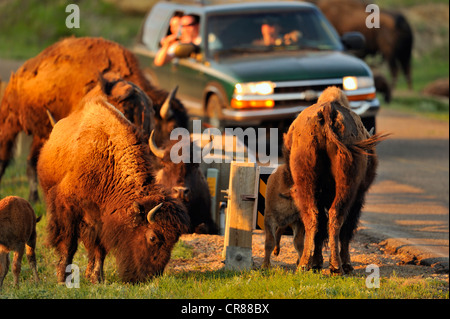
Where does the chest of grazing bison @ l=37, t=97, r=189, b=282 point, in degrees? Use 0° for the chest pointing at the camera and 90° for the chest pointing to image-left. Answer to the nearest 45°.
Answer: approximately 315°

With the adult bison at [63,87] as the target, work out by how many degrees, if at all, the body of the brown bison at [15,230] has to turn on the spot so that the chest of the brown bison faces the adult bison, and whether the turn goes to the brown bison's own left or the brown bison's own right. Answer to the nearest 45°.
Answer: approximately 90° to the brown bison's own right

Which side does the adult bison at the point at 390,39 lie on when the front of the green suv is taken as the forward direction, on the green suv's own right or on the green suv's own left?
on the green suv's own left

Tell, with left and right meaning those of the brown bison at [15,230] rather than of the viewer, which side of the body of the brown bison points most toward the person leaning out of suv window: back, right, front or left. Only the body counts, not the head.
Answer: right

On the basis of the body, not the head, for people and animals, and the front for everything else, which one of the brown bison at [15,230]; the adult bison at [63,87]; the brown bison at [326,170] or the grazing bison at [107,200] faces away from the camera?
the brown bison at [326,170]

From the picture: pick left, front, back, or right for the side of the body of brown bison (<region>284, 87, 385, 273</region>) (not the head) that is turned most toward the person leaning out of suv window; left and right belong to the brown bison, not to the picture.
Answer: front

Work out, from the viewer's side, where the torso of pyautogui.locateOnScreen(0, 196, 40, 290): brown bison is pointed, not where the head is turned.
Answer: to the viewer's left

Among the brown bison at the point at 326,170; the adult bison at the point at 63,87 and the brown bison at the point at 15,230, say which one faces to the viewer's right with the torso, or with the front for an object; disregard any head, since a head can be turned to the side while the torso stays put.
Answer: the adult bison

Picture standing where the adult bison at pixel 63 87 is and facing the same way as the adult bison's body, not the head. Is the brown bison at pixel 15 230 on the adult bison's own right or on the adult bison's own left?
on the adult bison's own right

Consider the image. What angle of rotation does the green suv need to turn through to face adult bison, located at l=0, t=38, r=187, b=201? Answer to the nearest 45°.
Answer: approximately 90° to its right

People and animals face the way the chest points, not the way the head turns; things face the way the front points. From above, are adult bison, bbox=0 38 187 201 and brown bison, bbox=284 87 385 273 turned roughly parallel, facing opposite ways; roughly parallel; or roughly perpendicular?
roughly perpendicular

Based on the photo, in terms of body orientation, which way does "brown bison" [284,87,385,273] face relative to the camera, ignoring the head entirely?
away from the camera

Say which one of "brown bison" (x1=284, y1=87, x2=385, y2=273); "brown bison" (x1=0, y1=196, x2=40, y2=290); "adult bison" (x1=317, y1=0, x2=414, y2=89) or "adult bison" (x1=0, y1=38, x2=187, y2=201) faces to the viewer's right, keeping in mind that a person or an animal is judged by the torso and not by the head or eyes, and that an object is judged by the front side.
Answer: "adult bison" (x1=0, y1=38, x2=187, y2=201)

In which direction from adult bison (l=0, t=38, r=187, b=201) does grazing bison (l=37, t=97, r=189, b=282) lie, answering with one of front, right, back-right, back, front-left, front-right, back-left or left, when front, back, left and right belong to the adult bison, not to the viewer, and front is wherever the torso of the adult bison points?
right

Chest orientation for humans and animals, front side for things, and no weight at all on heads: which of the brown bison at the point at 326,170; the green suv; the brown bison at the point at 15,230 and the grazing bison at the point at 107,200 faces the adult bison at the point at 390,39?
the brown bison at the point at 326,170

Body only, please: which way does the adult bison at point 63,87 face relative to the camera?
to the viewer's right

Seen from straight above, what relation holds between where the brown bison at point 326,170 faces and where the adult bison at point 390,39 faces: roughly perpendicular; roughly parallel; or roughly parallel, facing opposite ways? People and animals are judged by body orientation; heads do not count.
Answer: roughly perpendicular
